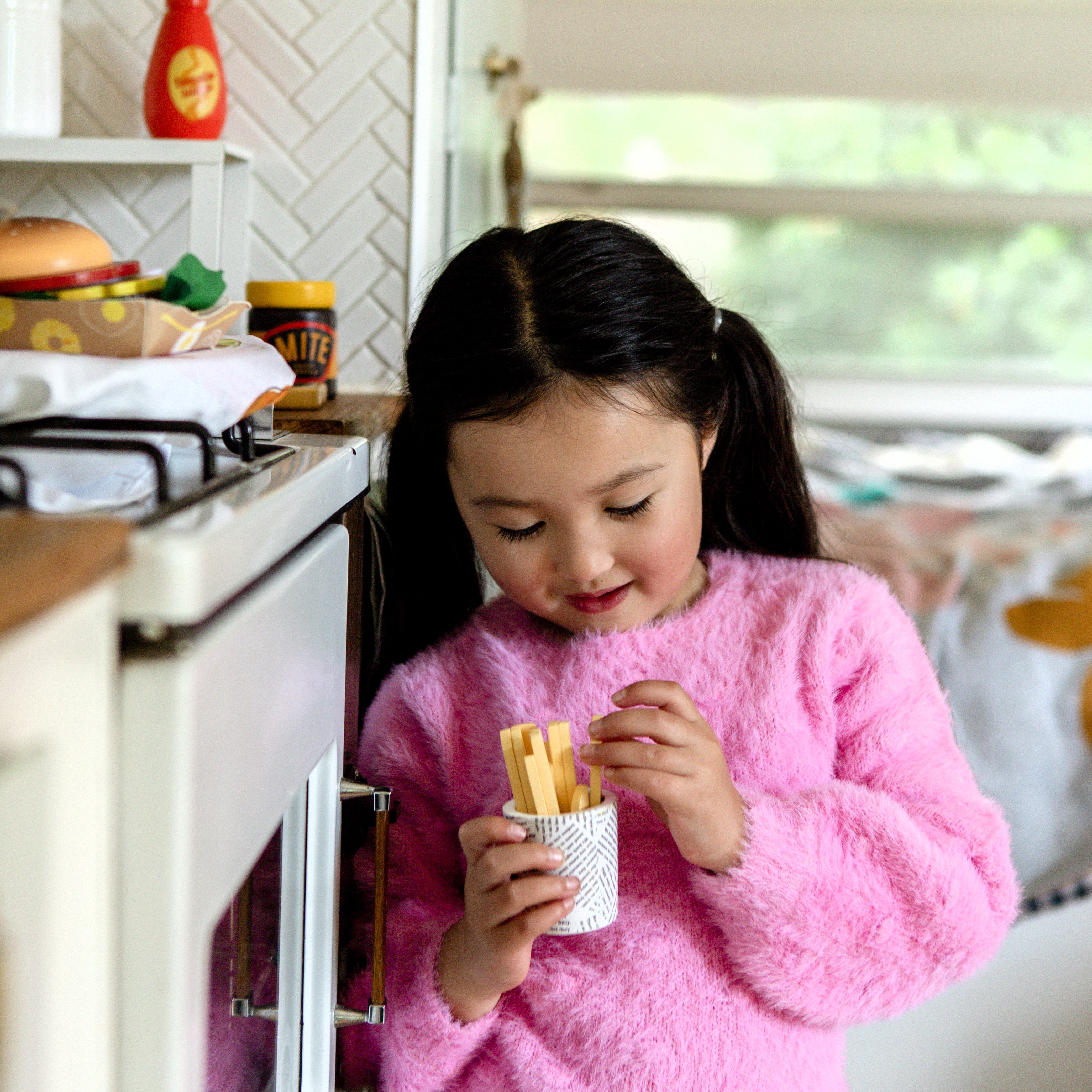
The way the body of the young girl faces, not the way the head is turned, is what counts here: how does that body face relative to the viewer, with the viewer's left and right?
facing the viewer

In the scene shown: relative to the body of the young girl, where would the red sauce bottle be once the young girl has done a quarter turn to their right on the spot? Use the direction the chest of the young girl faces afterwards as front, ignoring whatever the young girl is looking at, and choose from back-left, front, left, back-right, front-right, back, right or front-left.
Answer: front-right

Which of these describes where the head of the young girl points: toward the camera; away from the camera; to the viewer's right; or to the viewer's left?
toward the camera

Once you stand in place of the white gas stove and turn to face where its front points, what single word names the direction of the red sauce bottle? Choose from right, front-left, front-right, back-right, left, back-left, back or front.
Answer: back-left

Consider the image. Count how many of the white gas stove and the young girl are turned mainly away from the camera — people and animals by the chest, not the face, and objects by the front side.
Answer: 0
